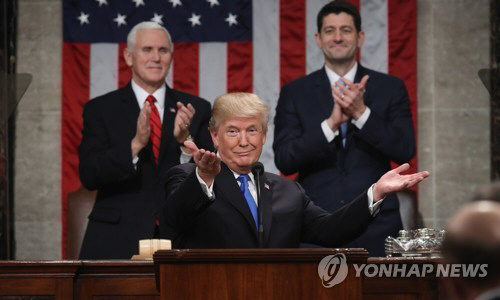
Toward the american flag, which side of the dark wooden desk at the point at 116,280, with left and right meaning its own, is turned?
back

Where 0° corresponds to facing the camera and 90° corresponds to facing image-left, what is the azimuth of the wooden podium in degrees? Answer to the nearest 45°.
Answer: approximately 0°

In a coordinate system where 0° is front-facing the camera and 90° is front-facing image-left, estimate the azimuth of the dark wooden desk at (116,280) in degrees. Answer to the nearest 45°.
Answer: approximately 0°

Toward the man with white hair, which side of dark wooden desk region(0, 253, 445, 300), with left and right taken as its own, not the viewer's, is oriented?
back

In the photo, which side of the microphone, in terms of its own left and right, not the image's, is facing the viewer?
back

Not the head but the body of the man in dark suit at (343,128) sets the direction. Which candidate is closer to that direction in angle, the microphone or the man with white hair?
the microphone

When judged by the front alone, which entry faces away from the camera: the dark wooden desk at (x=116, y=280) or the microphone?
the microphone
